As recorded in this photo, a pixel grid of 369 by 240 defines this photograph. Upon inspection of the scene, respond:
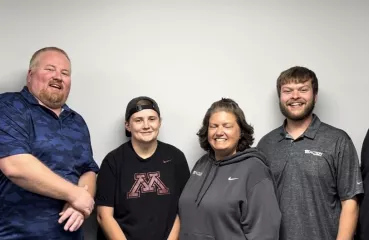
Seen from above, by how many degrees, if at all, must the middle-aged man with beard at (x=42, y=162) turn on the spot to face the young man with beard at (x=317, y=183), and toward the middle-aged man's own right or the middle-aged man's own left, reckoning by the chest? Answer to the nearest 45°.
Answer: approximately 45° to the middle-aged man's own left

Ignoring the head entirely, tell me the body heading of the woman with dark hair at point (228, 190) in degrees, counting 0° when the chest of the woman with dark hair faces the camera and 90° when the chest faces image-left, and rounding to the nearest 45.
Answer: approximately 45°

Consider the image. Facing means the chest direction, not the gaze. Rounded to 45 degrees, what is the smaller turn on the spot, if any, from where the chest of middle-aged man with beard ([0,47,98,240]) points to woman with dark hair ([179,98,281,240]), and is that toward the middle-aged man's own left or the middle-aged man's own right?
approximately 45° to the middle-aged man's own left

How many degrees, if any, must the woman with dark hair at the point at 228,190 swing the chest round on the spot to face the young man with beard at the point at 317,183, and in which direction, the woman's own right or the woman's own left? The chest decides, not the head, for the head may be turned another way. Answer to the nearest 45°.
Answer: approximately 135° to the woman's own left

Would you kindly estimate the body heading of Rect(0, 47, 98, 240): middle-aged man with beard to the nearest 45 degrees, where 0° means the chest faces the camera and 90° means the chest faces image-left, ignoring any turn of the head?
approximately 315°

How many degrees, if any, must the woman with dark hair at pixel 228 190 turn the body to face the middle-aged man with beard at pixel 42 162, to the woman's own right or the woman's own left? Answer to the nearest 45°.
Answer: approximately 45° to the woman's own right
